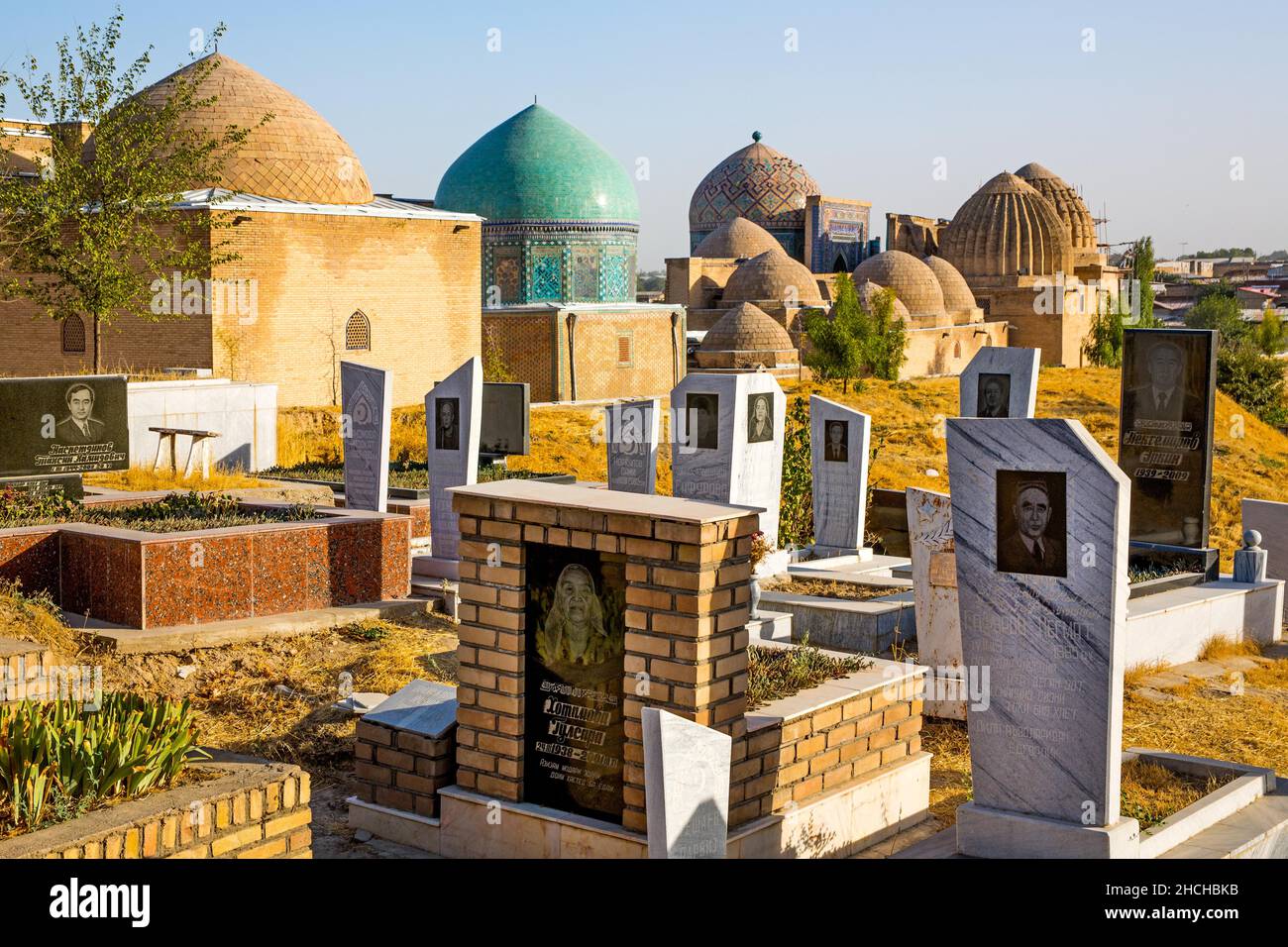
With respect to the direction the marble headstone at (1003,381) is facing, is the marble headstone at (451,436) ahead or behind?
ahead

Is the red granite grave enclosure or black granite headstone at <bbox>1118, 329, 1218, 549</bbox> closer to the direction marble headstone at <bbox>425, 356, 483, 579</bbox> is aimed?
the red granite grave enclosure

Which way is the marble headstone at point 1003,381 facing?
toward the camera

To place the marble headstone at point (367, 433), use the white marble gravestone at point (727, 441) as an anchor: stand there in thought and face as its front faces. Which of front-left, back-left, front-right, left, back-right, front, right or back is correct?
right

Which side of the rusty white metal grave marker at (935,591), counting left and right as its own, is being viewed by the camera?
front

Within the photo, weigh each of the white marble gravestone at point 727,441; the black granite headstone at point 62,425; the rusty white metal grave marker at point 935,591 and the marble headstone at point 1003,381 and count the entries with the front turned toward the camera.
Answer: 4

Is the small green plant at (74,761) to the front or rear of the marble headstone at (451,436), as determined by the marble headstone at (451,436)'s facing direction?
to the front

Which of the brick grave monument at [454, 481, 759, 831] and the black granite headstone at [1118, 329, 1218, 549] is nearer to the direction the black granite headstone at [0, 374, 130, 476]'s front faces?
the brick grave monument

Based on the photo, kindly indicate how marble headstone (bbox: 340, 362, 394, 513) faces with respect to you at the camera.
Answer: facing the viewer and to the left of the viewer

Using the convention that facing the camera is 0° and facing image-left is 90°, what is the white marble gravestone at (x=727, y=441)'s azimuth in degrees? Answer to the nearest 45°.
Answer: approximately 0°

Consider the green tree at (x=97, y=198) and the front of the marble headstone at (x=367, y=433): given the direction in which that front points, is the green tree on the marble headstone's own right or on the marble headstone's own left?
on the marble headstone's own right

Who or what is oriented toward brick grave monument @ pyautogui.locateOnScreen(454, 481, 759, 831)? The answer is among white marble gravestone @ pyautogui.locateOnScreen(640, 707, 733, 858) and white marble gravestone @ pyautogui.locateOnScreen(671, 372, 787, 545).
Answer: white marble gravestone @ pyautogui.locateOnScreen(671, 372, 787, 545)

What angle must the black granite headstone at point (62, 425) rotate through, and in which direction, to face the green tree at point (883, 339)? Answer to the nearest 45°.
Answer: approximately 135° to its left

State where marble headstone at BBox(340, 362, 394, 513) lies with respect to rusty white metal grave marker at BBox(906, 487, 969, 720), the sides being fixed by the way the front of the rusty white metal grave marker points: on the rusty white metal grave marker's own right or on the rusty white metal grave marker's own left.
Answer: on the rusty white metal grave marker's own right
